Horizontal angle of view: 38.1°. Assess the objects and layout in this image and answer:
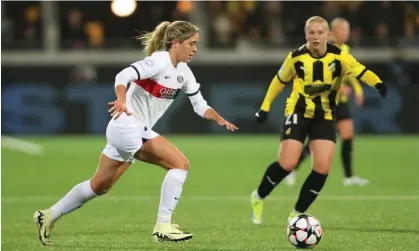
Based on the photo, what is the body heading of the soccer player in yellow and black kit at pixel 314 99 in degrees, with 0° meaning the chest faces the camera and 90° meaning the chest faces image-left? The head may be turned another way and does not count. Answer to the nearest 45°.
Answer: approximately 0°

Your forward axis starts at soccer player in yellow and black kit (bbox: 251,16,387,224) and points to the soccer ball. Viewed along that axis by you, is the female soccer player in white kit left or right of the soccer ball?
right

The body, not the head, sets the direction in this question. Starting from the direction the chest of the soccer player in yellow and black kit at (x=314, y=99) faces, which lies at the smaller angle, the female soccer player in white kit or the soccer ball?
the soccer ball

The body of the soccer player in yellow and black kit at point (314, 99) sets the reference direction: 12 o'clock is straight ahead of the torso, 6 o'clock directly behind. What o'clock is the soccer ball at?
The soccer ball is roughly at 12 o'clock from the soccer player in yellow and black kit.

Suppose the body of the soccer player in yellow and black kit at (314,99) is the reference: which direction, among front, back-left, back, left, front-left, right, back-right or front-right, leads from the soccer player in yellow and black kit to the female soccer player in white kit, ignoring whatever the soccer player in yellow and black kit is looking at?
front-right
